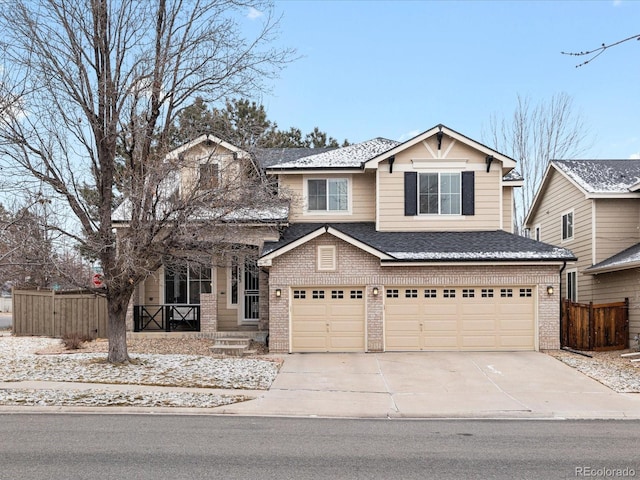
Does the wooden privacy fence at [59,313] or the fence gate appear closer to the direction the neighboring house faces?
the fence gate

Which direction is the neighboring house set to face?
toward the camera

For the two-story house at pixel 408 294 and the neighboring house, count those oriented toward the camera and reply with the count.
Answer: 2

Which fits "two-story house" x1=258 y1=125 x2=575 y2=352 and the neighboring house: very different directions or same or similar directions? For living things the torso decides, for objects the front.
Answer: same or similar directions

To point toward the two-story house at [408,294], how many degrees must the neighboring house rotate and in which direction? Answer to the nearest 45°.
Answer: approximately 45° to its right

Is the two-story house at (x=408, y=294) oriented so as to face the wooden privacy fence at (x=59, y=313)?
no

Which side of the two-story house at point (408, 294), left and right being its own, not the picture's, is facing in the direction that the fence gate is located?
left

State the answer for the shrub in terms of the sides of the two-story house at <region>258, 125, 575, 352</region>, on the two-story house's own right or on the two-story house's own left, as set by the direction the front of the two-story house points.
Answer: on the two-story house's own right
